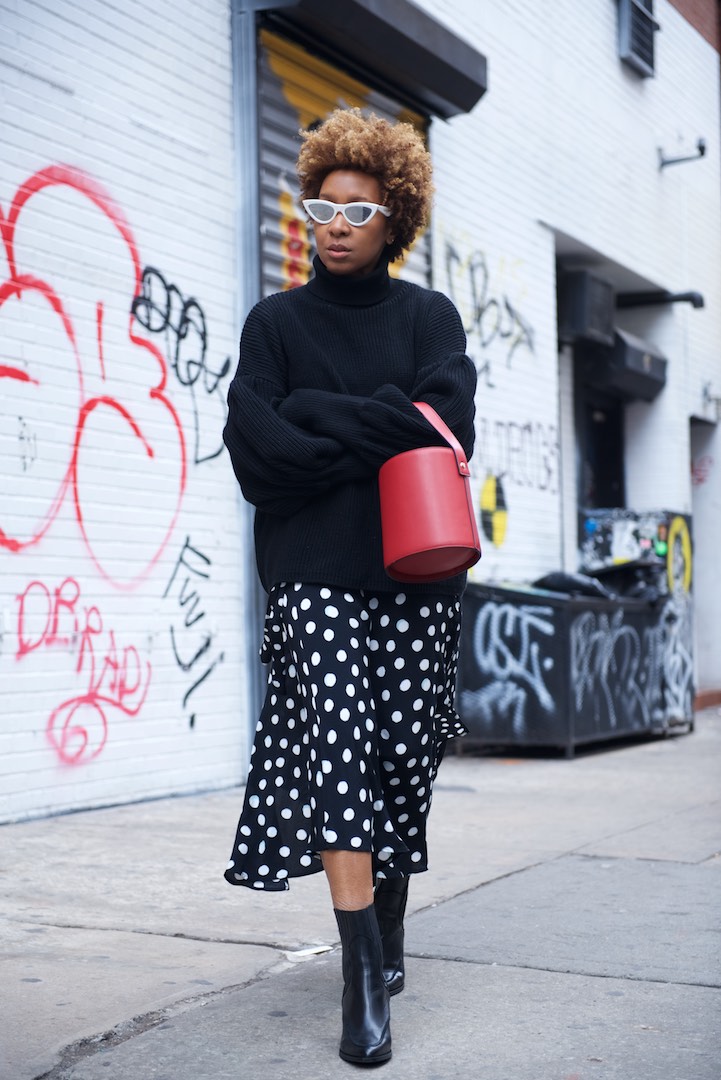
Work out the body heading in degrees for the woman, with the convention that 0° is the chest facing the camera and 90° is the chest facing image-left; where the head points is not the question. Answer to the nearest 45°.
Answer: approximately 0°

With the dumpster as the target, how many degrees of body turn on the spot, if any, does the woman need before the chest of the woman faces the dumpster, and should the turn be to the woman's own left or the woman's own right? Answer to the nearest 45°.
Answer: approximately 180°
